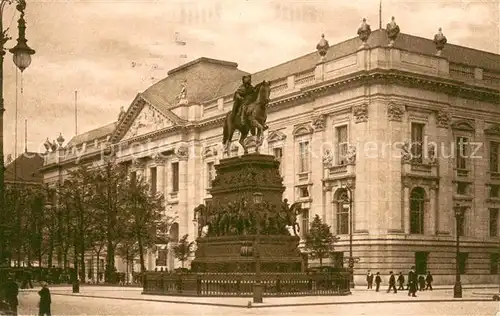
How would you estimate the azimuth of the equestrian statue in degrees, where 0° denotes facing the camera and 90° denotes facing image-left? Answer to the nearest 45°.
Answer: approximately 315°

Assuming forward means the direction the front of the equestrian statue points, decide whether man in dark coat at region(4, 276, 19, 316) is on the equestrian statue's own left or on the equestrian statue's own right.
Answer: on the equestrian statue's own right

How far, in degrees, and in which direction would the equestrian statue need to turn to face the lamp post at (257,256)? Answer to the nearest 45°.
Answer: approximately 45° to its right
